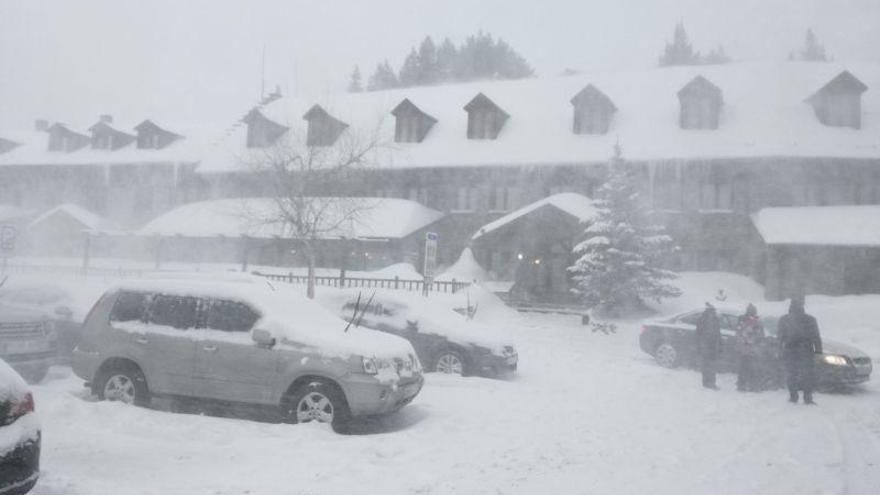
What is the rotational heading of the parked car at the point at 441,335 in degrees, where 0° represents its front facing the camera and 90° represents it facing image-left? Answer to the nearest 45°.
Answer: approximately 315°

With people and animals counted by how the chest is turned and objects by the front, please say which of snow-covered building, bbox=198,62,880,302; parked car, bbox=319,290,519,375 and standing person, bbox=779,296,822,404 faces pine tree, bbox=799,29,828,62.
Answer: the standing person

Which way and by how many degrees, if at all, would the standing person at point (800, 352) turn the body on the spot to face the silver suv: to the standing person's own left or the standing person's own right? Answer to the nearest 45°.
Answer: approximately 135° to the standing person's own left

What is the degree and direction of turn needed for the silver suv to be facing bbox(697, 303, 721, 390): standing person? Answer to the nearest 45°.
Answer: approximately 45° to its left

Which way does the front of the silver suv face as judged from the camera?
facing the viewer and to the right of the viewer

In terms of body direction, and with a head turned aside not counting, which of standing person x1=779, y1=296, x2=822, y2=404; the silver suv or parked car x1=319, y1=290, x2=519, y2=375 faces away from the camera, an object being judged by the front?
the standing person

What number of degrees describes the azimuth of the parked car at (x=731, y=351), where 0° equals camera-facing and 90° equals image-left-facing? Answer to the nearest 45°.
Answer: approximately 315°

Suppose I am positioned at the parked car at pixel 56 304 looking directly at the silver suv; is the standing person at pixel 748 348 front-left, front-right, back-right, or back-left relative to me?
front-left

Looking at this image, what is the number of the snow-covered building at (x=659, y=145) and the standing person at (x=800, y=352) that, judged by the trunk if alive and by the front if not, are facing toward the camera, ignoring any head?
1

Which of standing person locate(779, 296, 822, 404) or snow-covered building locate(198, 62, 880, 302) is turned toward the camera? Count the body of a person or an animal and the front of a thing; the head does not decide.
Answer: the snow-covered building

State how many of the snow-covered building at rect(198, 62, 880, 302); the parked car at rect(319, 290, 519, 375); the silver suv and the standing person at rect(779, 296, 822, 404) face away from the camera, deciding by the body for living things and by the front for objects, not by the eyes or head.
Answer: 1

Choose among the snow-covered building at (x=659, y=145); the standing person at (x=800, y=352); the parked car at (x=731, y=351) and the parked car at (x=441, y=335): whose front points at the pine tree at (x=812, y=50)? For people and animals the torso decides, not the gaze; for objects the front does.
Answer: the standing person

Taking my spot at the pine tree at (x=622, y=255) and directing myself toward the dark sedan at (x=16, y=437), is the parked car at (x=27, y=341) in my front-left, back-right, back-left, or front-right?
front-right

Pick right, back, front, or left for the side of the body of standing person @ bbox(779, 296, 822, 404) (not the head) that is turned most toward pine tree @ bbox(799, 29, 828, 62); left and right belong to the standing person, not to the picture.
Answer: front

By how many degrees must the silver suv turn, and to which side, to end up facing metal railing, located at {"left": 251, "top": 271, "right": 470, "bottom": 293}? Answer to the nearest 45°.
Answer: approximately 135° to its left

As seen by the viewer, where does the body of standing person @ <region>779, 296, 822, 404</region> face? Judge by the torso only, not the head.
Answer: away from the camera

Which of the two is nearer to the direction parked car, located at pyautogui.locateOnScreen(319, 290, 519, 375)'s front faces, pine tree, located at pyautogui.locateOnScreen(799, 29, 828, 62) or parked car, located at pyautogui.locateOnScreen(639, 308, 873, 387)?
the parked car

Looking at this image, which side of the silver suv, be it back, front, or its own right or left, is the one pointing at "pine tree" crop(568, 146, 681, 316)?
left

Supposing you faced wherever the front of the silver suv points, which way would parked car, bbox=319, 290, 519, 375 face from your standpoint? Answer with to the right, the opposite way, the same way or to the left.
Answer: the same way

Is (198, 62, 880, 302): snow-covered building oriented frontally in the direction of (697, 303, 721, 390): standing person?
yes

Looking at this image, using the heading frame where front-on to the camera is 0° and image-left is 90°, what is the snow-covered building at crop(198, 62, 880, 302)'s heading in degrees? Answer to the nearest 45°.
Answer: approximately 0°

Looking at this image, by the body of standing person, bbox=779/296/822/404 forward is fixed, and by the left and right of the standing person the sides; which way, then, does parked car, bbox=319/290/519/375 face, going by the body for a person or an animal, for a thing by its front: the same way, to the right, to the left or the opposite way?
to the right
